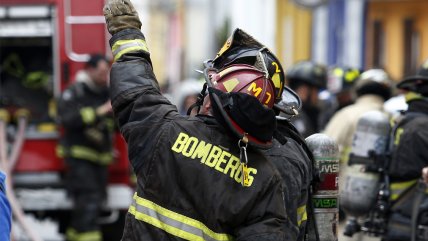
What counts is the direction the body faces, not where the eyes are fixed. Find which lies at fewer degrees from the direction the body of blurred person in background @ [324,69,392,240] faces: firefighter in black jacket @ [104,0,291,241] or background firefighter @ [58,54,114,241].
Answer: the background firefighter

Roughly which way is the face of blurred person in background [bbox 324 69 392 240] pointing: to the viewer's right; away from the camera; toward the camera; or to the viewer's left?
away from the camera

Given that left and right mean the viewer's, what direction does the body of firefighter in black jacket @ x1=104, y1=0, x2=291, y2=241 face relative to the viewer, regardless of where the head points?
facing away from the viewer and to the left of the viewer

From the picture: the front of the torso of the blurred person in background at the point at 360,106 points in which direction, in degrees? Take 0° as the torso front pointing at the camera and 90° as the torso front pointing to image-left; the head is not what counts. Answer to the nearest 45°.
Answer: approximately 180°

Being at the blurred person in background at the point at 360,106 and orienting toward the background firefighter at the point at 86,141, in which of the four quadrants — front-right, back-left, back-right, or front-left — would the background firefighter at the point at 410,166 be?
back-left
